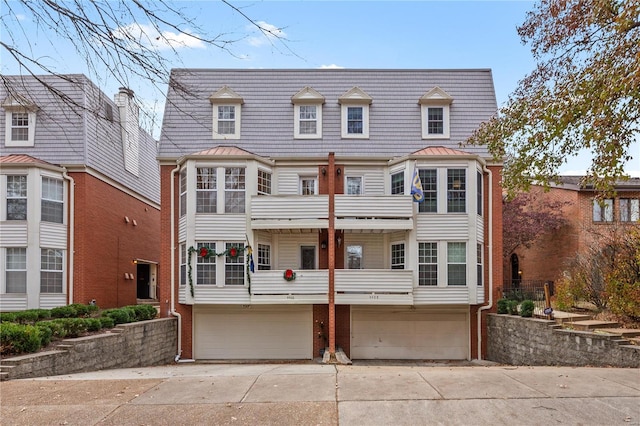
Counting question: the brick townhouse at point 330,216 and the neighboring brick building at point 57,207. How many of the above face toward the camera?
2

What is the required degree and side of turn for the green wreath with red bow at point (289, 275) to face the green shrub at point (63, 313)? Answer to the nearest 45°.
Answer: approximately 90° to its right

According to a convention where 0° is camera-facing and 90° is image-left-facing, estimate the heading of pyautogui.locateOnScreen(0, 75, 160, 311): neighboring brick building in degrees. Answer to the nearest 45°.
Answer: approximately 0°

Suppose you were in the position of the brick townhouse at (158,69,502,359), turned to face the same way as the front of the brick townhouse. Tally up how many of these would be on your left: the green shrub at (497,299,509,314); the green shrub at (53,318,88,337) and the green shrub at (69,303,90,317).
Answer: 1

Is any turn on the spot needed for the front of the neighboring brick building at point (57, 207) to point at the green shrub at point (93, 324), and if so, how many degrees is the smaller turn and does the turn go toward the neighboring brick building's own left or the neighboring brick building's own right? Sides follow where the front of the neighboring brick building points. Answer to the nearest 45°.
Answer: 0° — it already faces it

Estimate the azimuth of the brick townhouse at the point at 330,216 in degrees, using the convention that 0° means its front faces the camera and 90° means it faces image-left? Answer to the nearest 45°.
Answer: approximately 0°

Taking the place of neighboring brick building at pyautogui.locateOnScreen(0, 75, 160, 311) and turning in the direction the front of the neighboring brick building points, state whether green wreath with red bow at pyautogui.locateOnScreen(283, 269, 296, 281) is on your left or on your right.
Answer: on your left
